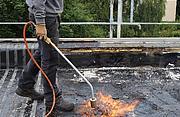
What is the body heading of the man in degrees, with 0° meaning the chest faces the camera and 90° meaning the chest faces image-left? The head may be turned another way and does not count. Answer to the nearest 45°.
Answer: approximately 270°
